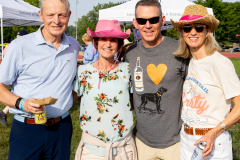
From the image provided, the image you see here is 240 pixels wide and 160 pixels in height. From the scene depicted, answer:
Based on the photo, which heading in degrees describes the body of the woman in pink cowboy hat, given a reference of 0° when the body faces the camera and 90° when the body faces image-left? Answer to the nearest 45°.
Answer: approximately 0°

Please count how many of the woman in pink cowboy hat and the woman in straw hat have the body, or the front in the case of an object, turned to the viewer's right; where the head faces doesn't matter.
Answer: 0

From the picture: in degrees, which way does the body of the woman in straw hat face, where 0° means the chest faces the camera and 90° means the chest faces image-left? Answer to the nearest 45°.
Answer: approximately 45°

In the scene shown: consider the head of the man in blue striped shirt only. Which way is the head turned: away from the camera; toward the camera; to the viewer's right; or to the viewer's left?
toward the camera

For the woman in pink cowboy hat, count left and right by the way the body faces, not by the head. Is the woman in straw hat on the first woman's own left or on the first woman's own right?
on the first woman's own left

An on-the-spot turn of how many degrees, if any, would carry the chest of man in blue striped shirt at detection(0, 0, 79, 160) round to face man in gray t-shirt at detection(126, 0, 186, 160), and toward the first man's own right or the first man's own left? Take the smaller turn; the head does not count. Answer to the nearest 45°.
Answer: approximately 45° to the first man's own left

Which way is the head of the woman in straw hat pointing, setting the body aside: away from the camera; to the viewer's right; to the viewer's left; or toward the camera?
toward the camera

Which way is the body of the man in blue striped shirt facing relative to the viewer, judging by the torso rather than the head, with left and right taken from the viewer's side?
facing the viewer and to the right of the viewer

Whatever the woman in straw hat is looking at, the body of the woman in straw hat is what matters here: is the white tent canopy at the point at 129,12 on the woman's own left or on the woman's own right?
on the woman's own right

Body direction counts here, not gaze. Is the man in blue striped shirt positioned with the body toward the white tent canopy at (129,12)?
no

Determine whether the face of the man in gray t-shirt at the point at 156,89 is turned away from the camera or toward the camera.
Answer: toward the camera

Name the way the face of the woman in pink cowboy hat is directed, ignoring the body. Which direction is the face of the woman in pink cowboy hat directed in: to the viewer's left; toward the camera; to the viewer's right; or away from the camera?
toward the camera

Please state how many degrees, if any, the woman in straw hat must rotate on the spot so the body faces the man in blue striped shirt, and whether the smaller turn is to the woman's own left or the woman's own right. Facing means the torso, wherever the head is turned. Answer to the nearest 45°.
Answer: approximately 45° to the woman's own right
